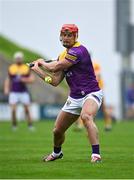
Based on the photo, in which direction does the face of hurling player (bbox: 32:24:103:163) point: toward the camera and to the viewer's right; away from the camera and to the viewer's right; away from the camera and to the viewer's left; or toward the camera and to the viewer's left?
toward the camera and to the viewer's left

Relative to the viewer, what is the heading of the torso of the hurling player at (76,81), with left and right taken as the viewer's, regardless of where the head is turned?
facing the viewer and to the left of the viewer
